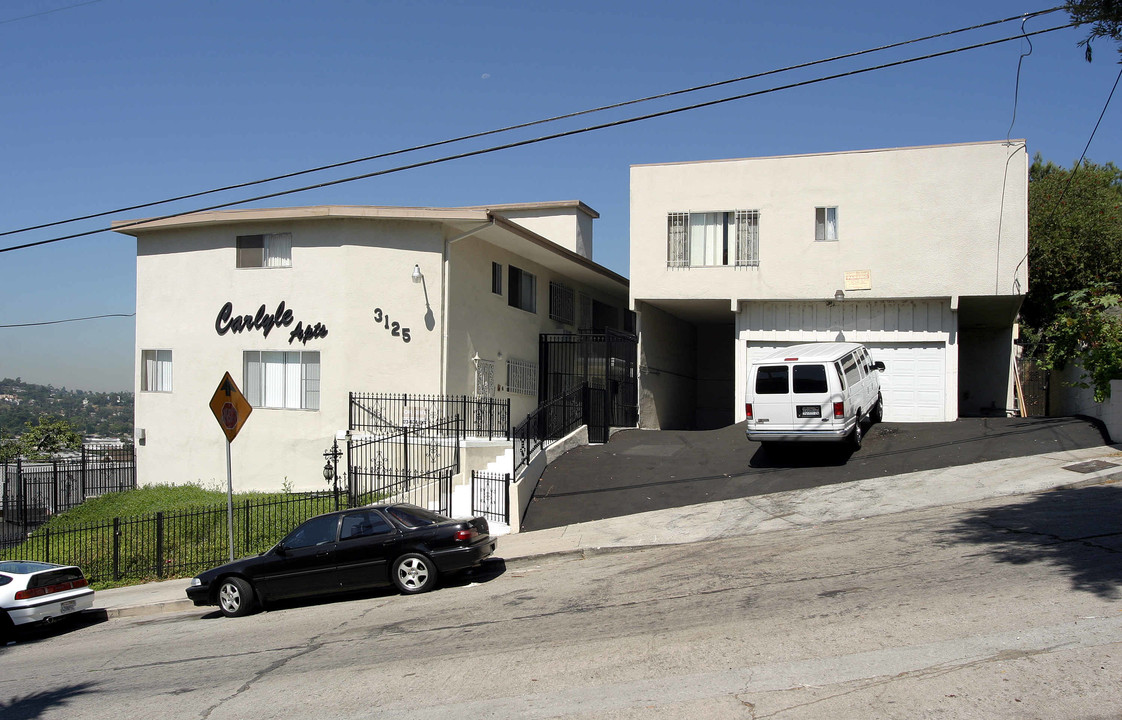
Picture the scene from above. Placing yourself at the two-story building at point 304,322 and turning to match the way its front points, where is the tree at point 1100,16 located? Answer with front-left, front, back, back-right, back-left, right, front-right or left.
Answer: front-left

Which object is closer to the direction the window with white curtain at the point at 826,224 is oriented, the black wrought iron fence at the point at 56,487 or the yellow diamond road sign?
the yellow diamond road sign

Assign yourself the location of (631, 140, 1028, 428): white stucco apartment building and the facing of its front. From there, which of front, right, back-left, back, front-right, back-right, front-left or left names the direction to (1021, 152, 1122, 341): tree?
back-left

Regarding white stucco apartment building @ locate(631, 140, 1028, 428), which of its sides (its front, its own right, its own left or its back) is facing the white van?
front

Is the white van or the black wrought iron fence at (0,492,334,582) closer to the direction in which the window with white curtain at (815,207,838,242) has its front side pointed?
the white van

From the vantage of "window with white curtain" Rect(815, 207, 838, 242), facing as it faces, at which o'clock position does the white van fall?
The white van is roughly at 12 o'clock from the window with white curtain.

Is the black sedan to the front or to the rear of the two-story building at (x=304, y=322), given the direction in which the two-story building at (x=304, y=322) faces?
to the front

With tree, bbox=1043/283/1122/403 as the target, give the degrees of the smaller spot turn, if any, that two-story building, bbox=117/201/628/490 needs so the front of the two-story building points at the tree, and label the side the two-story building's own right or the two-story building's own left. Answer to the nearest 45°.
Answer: approximately 90° to the two-story building's own left

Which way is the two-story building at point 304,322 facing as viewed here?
toward the camera

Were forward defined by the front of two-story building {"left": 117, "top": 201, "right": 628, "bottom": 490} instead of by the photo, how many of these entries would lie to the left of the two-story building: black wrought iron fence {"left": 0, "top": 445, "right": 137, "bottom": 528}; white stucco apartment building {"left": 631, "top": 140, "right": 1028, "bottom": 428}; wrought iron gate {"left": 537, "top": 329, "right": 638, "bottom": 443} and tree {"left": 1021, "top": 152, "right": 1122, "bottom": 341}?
3

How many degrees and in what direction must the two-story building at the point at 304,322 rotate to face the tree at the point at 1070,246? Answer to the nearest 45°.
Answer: approximately 90° to its left

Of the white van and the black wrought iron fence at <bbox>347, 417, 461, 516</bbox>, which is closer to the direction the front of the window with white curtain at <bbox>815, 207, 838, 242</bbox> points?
the white van

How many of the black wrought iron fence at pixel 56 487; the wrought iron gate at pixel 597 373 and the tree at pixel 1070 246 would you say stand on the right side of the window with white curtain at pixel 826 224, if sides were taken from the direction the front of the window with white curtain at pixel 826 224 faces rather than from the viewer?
2

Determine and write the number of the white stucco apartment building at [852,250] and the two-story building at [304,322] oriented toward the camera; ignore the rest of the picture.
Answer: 2

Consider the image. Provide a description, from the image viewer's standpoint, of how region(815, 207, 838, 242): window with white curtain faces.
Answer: facing the viewer

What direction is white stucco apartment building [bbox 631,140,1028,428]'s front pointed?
toward the camera
